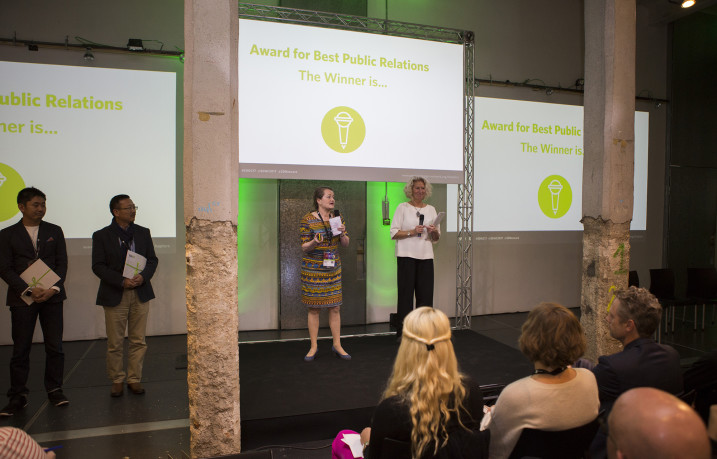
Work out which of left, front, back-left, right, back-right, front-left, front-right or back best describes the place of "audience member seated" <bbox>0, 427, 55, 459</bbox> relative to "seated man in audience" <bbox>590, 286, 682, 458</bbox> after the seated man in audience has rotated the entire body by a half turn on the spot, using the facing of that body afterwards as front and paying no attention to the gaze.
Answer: right

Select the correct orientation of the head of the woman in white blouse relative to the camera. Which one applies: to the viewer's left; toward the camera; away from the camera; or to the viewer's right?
toward the camera

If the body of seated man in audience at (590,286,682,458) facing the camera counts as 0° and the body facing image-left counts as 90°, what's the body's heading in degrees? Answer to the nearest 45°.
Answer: approximately 135°

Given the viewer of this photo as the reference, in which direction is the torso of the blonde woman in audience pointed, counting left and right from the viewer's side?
facing away from the viewer

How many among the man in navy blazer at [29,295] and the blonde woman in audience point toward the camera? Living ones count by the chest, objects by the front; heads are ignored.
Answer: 1

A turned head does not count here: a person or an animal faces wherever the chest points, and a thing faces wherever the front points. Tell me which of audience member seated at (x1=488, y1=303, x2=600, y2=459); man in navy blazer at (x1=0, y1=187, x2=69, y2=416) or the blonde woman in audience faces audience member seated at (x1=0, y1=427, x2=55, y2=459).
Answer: the man in navy blazer

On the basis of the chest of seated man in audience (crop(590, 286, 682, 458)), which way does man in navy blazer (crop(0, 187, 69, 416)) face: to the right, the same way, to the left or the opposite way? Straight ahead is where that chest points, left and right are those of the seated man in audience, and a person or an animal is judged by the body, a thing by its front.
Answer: the opposite way

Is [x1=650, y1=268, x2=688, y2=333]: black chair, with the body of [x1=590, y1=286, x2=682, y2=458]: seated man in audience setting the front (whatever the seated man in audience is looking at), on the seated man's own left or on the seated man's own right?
on the seated man's own right

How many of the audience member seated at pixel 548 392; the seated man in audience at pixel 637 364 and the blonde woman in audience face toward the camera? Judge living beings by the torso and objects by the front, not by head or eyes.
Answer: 0

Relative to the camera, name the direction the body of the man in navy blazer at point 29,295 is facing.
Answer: toward the camera

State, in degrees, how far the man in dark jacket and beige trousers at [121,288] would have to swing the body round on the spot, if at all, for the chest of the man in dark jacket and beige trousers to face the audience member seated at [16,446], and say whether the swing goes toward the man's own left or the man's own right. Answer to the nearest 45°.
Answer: approximately 45° to the man's own right

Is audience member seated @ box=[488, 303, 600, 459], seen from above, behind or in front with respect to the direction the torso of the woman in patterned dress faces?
in front

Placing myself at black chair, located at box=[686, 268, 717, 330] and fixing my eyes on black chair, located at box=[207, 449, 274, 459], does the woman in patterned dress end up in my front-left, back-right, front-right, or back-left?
front-right

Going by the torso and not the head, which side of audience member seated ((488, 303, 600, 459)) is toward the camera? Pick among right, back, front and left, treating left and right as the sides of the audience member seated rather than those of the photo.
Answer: back

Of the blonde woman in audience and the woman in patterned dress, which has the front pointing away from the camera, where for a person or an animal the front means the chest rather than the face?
the blonde woman in audience
